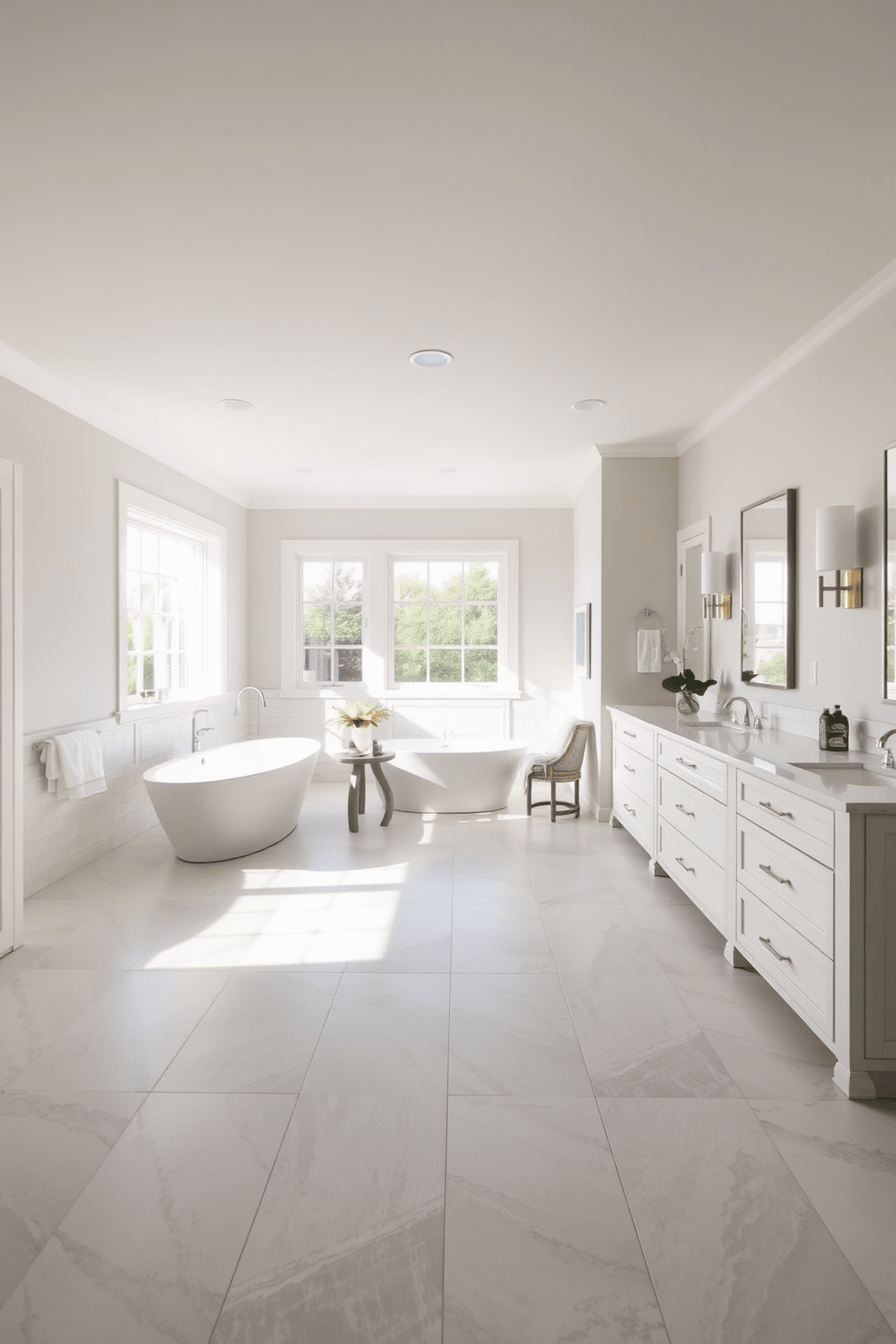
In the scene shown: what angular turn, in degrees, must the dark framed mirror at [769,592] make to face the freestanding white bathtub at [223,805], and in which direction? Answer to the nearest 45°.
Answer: approximately 45° to its right

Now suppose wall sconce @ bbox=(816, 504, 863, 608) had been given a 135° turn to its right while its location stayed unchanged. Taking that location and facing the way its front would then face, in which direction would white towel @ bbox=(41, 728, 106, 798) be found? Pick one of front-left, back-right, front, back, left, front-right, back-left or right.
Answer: left

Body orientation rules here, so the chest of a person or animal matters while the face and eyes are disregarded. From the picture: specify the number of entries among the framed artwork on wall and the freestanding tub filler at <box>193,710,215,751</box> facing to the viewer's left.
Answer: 1

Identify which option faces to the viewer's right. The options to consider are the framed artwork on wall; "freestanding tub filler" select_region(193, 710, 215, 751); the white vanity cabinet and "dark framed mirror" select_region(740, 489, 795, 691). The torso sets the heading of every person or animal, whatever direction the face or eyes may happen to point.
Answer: the freestanding tub filler

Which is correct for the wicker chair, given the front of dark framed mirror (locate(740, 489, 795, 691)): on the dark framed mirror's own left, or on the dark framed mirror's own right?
on the dark framed mirror's own right

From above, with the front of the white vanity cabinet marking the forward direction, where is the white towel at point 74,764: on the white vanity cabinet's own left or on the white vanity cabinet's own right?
on the white vanity cabinet's own right

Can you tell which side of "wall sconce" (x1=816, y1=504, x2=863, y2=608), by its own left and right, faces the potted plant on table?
right

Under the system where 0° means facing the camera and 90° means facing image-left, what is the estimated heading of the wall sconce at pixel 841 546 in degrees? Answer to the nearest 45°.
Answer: approximately 45°

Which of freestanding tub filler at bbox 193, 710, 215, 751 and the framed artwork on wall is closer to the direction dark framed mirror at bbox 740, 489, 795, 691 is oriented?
the freestanding tub filler

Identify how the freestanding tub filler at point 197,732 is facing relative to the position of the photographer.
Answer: facing to the right of the viewer

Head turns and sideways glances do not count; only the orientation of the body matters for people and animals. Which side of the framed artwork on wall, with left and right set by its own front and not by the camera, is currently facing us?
left
